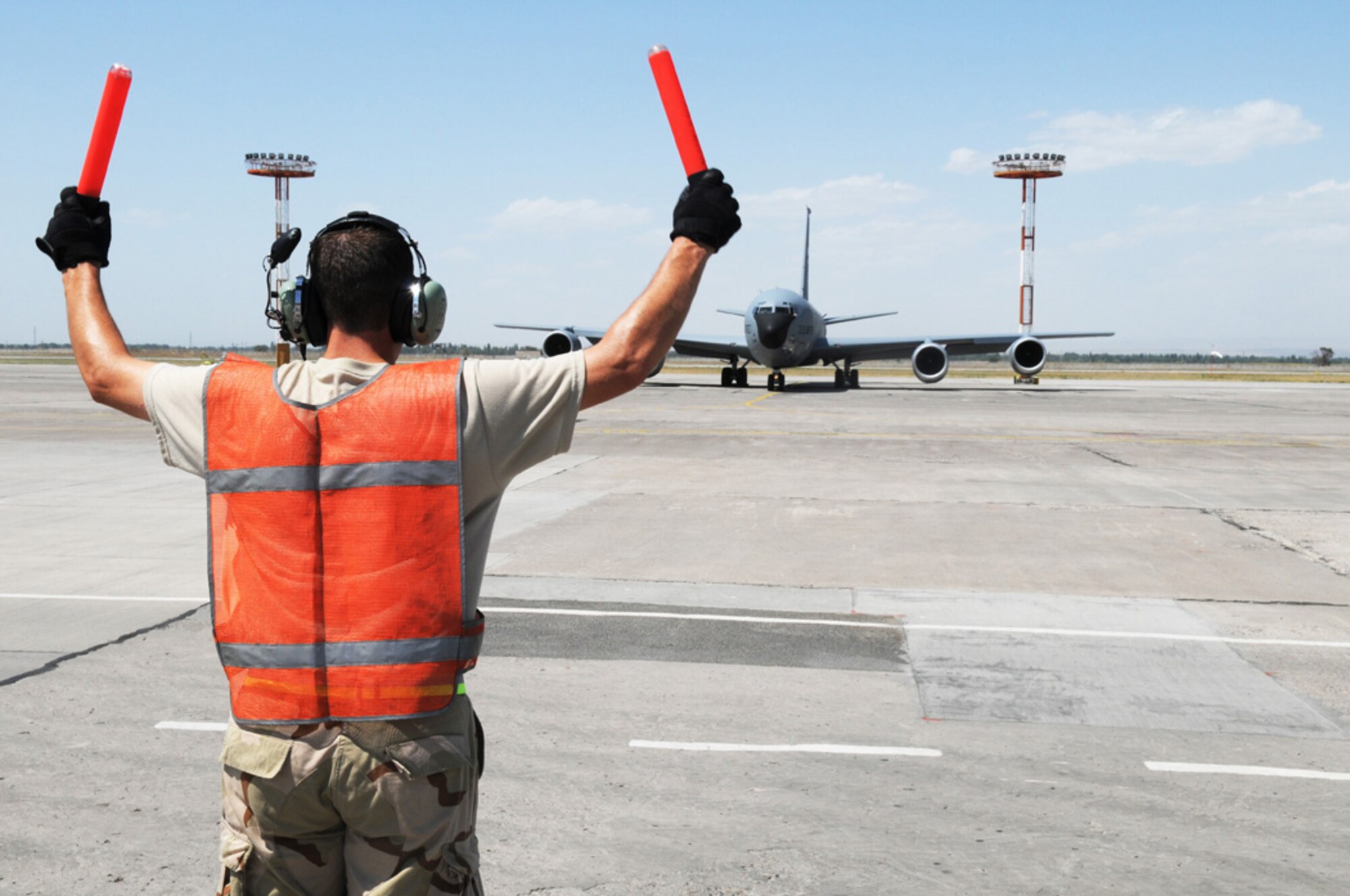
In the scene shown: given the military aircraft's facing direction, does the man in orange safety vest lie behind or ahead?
ahead

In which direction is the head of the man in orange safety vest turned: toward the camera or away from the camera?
away from the camera

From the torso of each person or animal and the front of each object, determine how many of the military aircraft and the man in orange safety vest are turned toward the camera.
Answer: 1

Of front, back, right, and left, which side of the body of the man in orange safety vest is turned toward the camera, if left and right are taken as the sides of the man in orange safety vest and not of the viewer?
back

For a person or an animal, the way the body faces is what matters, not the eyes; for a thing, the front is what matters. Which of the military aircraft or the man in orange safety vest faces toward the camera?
the military aircraft

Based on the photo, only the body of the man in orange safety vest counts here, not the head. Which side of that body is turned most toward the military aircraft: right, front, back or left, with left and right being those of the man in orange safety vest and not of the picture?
front

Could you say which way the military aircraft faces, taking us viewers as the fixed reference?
facing the viewer

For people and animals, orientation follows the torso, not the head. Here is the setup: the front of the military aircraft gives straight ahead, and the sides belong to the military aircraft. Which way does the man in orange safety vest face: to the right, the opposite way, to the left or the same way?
the opposite way
